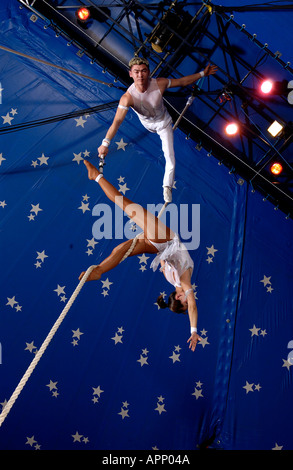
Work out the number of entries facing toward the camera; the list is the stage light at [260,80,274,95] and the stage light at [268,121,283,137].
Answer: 2

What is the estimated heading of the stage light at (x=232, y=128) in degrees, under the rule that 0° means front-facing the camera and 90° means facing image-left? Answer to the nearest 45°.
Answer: approximately 0°

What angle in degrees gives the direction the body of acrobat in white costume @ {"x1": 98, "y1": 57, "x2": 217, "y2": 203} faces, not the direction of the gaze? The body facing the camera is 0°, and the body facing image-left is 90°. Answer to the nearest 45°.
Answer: approximately 0°
